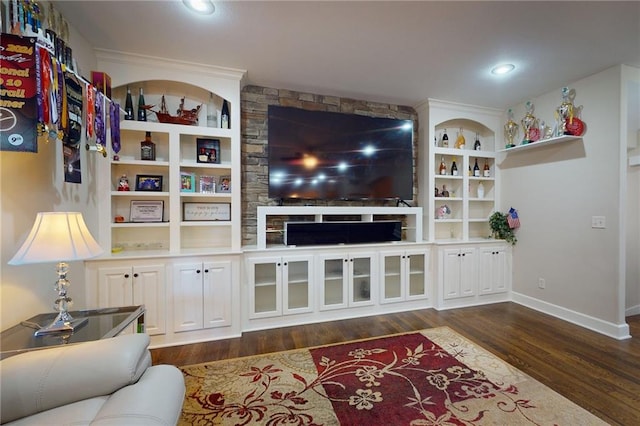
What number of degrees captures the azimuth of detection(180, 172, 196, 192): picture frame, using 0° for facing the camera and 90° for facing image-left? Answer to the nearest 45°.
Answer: approximately 0°

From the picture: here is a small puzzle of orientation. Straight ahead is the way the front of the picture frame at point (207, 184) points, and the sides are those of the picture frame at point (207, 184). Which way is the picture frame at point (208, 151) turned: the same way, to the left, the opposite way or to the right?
the same way

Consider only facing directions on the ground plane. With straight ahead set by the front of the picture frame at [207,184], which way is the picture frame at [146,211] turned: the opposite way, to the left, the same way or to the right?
the same way

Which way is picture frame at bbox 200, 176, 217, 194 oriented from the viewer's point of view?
toward the camera

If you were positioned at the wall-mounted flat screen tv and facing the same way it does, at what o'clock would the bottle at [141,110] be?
The bottle is roughly at 4 o'clock from the wall-mounted flat screen tv.

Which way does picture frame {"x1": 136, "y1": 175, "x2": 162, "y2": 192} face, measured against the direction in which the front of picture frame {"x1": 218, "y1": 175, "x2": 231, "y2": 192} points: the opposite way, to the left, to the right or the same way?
the same way

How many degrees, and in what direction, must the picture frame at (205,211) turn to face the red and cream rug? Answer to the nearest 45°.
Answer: approximately 45° to its left

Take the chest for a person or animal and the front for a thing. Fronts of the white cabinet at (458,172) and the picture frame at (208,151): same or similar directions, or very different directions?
same or similar directions

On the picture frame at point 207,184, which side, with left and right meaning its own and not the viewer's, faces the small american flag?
left

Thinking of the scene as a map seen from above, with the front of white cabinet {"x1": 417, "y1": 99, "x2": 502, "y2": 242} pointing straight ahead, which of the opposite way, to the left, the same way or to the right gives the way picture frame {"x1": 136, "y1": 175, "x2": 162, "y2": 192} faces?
the same way

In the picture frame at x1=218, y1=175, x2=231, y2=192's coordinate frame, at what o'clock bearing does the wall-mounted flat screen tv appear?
The wall-mounted flat screen tv is roughly at 9 o'clock from the picture frame.

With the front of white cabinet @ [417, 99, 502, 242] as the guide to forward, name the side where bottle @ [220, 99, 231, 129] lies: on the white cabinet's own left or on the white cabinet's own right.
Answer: on the white cabinet's own right

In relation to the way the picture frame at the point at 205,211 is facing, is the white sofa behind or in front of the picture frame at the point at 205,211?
in front

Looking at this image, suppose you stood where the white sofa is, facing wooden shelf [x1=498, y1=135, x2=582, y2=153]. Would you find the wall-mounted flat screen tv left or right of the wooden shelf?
left

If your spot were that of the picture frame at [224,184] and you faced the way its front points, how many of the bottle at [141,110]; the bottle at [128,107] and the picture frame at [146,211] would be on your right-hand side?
3

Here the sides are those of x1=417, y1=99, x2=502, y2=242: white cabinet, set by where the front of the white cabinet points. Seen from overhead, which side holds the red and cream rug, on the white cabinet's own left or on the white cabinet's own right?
on the white cabinet's own right
